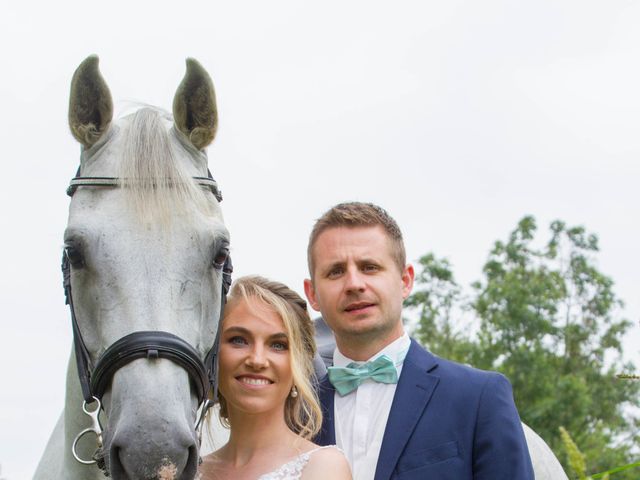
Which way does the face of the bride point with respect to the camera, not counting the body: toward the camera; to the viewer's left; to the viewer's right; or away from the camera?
toward the camera

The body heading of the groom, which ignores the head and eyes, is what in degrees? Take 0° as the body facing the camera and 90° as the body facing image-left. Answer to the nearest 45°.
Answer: approximately 45°

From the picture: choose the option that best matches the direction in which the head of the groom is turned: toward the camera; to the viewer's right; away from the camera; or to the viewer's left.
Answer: toward the camera

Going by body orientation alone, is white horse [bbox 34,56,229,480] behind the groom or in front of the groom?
in front
